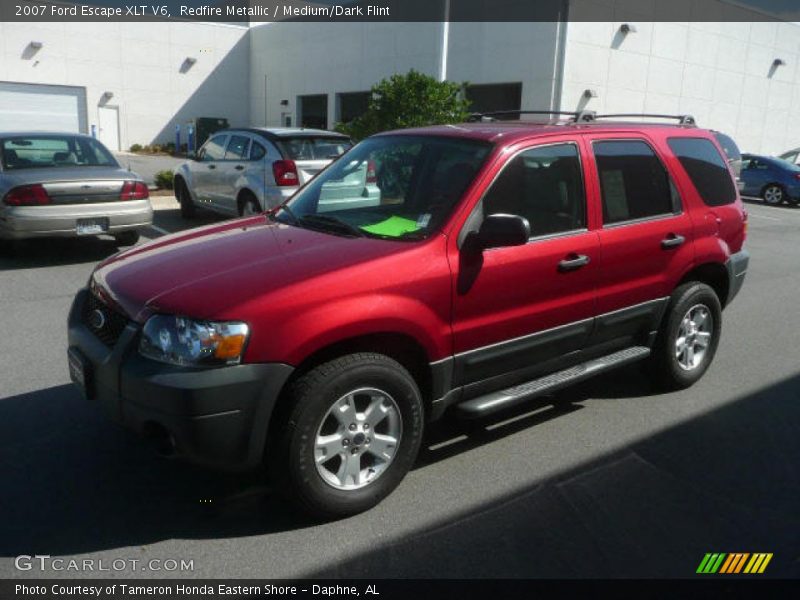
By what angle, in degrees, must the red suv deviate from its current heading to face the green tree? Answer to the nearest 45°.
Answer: approximately 135° to its right

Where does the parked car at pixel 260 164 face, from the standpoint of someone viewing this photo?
facing away from the viewer and to the left of the viewer

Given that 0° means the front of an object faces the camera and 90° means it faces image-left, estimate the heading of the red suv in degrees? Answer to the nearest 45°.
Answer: approximately 45°

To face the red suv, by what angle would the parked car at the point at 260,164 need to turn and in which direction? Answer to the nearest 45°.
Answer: approximately 135° to its left

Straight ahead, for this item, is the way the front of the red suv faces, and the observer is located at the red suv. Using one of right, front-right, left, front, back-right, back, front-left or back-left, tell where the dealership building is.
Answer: back-right

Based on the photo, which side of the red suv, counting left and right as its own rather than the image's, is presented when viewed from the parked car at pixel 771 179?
back

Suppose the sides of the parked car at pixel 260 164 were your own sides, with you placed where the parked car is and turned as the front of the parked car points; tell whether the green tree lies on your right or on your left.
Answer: on your right

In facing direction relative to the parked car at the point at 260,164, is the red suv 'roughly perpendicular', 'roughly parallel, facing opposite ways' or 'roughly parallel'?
roughly perpendicular

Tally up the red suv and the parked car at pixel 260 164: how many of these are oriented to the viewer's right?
0
